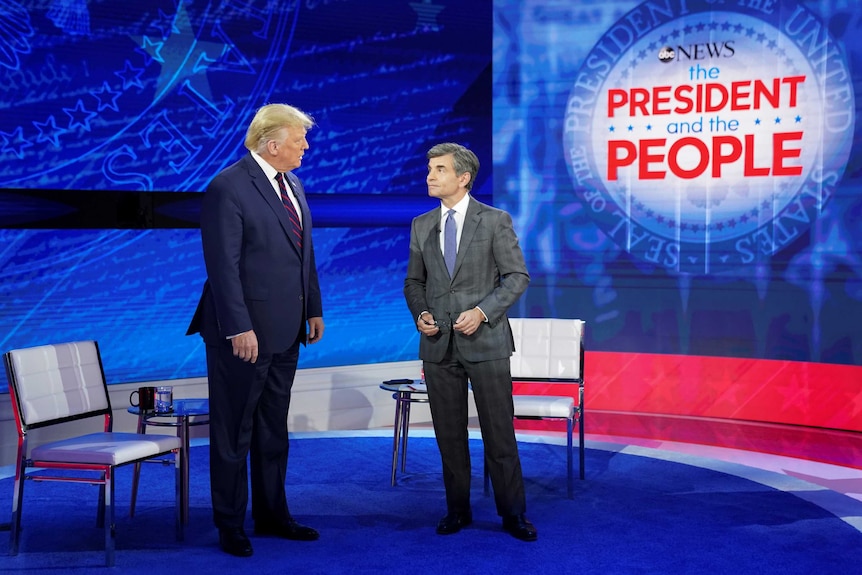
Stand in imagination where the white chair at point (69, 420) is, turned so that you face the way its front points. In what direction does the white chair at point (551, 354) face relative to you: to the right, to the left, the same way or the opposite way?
to the right

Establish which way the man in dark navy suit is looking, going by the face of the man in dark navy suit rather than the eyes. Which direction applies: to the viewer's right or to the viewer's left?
to the viewer's right

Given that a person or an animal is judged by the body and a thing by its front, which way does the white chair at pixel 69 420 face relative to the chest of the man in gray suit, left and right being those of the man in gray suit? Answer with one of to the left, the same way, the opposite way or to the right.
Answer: to the left

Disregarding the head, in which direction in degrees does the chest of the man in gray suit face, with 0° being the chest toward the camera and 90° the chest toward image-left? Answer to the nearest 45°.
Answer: approximately 45°

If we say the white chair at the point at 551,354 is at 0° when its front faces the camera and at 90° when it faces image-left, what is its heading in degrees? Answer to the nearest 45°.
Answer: approximately 0°

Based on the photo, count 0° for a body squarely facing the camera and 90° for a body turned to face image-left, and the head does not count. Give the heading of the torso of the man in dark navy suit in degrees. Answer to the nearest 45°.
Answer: approximately 315°

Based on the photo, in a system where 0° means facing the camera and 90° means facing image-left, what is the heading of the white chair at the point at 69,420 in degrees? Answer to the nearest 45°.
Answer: approximately 315°

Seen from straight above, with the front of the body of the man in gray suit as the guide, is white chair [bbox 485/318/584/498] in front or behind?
behind

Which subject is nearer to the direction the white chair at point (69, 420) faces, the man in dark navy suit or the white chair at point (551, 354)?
the man in dark navy suit

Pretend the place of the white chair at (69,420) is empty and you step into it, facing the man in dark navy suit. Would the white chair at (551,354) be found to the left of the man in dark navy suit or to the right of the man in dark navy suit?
left

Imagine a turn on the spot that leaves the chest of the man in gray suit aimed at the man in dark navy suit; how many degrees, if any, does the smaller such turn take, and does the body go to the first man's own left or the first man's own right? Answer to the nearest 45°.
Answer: approximately 45° to the first man's own right
